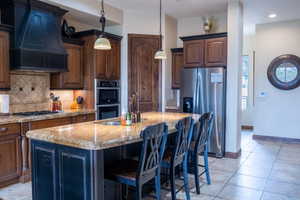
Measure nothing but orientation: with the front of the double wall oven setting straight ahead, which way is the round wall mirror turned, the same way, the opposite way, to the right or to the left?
to the right

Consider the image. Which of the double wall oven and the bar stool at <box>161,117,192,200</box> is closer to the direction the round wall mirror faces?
the bar stool

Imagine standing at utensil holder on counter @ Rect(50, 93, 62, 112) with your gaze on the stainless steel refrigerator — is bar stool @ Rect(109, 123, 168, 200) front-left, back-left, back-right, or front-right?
front-right

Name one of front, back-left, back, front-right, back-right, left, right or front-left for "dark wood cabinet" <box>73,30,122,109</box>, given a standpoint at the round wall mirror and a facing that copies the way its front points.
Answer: front-right

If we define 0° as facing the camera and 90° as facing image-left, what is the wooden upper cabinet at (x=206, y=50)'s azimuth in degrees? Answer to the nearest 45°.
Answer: approximately 45°

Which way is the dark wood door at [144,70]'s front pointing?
toward the camera

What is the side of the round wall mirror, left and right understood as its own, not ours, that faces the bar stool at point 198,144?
front

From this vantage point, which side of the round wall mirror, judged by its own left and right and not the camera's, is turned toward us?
front

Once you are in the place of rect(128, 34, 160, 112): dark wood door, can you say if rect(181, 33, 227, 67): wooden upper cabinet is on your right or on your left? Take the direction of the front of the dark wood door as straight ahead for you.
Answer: on your left

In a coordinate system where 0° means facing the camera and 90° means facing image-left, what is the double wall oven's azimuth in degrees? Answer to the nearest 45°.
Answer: approximately 315°

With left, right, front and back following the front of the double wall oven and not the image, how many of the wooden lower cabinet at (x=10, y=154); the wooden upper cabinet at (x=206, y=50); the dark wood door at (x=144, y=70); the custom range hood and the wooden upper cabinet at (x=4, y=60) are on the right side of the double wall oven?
3

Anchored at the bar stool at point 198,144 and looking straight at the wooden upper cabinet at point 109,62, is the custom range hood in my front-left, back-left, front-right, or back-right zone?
front-left
